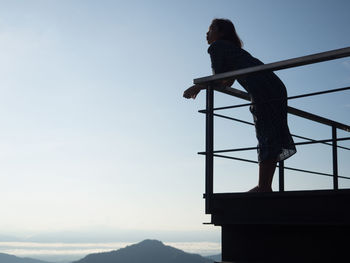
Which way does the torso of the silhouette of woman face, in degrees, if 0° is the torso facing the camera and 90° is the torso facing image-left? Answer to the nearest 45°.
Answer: approximately 90°
